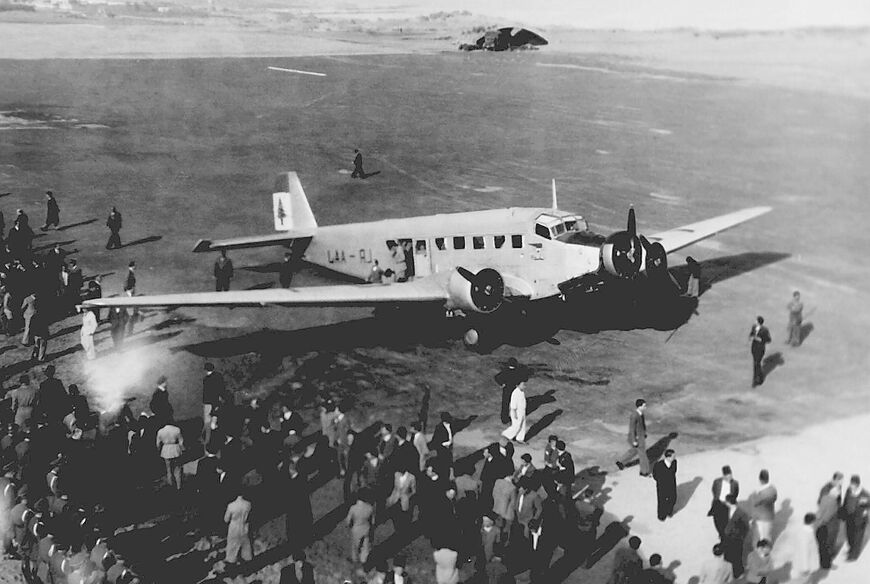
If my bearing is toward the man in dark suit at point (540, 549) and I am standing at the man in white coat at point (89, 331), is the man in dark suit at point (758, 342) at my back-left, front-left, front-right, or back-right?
front-left

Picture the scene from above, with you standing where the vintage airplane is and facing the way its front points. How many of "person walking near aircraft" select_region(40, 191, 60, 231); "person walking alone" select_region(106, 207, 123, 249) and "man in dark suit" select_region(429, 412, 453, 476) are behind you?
2

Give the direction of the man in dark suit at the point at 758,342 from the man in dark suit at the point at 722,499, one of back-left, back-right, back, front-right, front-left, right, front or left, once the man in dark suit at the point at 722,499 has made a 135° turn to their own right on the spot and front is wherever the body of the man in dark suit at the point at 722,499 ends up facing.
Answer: front-right

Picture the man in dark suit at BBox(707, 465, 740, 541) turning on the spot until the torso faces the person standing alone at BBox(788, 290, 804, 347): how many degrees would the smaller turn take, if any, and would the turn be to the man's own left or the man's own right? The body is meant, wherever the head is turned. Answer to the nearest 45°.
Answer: approximately 180°

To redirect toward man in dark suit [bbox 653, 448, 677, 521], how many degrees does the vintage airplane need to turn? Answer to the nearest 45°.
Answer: approximately 45° to its right

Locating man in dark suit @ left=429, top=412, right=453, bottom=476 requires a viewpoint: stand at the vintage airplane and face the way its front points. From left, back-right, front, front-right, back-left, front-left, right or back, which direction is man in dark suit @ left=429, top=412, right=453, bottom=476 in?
front-right

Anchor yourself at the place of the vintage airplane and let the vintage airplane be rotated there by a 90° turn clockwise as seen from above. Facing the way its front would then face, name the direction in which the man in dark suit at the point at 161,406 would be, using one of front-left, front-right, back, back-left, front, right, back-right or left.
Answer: front

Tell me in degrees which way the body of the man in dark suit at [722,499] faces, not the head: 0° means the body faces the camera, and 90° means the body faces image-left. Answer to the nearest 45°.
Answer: approximately 0°

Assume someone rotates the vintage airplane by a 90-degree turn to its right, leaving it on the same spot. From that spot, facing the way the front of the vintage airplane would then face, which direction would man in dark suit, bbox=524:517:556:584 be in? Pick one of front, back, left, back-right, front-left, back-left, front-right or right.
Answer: front-left

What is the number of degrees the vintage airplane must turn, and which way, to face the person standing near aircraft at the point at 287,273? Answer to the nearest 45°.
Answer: approximately 180°

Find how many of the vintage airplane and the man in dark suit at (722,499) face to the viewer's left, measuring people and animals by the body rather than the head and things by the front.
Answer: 0

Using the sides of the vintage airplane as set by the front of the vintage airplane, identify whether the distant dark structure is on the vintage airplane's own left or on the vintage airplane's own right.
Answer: on the vintage airplane's own left

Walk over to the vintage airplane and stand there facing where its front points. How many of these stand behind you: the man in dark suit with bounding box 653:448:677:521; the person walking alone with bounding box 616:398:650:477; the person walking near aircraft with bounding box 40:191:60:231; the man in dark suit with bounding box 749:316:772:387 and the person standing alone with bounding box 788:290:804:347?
1
